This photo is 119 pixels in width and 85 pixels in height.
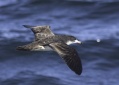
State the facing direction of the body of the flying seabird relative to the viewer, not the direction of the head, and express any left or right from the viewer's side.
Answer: facing to the right of the viewer
